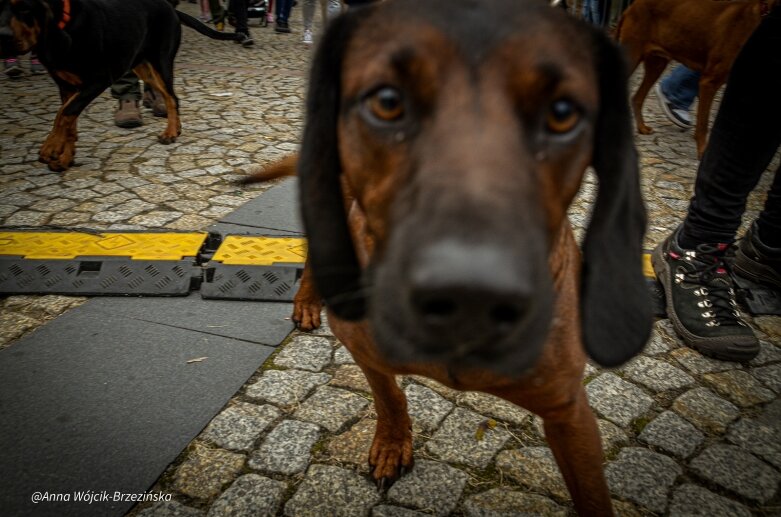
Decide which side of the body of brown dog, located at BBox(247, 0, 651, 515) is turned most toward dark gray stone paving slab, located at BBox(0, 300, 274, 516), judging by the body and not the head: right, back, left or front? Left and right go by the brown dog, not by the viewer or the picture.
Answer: right

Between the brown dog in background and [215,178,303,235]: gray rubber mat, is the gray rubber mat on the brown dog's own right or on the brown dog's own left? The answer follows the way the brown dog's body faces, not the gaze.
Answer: on the brown dog's own right

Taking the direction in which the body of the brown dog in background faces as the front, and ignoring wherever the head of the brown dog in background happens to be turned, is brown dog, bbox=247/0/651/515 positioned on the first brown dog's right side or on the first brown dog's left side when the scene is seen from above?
on the first brown dog's right side

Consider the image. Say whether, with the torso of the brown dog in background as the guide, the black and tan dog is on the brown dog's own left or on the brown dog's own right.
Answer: on the brown dog's own right

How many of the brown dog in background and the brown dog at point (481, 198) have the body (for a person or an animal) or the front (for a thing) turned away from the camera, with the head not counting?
0

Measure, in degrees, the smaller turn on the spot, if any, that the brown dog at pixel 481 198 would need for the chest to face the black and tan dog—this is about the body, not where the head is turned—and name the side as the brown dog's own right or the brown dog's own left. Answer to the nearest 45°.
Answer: approximately 135° to the brown dog's own right

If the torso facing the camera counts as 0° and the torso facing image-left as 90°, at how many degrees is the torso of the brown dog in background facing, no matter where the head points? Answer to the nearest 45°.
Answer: approximately 315°

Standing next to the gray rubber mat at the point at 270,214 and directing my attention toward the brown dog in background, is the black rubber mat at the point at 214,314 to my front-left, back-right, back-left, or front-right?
back-right

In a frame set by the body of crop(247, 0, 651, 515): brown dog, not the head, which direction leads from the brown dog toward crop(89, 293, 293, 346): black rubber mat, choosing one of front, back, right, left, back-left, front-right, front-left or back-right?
back-right

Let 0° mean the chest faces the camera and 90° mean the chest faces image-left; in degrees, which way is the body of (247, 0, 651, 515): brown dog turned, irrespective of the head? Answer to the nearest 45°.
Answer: approximately 0°

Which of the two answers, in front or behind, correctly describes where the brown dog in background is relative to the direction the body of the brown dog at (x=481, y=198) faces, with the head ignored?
behind

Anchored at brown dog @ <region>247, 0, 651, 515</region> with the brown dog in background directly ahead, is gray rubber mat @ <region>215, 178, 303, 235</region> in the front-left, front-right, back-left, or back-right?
front-left
